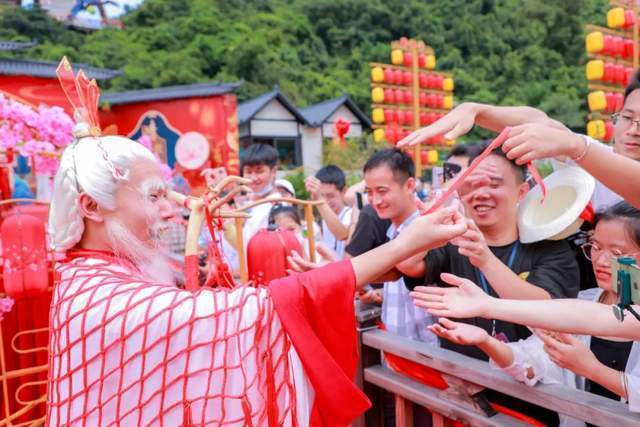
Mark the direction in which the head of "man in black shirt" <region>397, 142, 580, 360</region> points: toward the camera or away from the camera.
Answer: toward the camera

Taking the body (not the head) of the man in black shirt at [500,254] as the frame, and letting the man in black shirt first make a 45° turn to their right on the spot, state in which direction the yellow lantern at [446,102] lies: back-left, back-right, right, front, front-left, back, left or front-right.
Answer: right

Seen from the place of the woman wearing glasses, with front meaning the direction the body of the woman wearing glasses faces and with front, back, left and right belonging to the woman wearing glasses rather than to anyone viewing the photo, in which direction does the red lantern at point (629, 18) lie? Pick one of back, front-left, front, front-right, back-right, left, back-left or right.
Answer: back-right

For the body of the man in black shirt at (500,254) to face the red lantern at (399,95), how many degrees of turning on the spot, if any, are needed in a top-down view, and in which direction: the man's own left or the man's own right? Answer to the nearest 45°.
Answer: approximately 135° to the man's own right

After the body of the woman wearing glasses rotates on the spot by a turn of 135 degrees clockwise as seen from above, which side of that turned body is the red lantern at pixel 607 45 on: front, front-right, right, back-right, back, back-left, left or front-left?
front

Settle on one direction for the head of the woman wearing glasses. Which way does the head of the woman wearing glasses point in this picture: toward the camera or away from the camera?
toward the camera

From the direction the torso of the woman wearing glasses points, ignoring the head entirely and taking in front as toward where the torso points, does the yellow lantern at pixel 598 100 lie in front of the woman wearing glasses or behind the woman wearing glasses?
behind

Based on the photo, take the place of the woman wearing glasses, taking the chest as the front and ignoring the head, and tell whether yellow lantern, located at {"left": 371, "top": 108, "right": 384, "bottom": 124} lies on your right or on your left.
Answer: on your right

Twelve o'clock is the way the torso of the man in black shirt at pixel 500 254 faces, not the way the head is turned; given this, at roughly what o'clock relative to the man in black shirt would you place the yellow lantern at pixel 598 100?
The yellow lantern is roughly at 5 o'clock from the man in black shirt.

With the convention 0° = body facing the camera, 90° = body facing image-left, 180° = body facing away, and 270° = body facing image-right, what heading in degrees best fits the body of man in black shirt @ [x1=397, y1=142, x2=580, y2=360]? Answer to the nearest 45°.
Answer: approximately 45°

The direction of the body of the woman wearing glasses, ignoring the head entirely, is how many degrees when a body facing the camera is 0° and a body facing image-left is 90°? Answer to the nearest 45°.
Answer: approximately 45°

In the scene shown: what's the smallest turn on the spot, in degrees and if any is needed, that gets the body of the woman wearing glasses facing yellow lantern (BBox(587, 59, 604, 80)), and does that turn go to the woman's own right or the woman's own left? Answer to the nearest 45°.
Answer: approximately 135° to the woman's own right

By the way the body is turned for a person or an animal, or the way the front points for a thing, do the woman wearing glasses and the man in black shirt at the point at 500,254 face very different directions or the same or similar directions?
same or similar directions

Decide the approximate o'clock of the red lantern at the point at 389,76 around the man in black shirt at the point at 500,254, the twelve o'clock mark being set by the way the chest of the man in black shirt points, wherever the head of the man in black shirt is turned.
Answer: The red lantern is roughly at 4 o'clock from the man in black shirt.

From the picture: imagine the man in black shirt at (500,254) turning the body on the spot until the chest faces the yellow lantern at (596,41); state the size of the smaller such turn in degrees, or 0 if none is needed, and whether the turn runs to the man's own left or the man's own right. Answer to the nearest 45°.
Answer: approximately 135° to the man's own right
